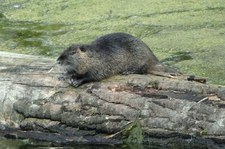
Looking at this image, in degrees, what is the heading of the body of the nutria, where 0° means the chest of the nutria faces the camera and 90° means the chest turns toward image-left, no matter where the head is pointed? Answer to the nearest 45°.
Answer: approximately 90°
